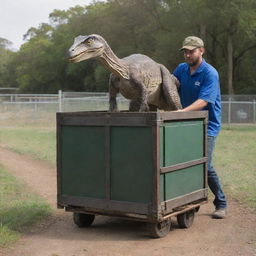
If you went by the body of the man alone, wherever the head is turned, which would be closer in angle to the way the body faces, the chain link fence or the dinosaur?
the dinosaur

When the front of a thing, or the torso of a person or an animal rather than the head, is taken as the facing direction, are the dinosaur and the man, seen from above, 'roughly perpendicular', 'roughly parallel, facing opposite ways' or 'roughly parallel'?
roughly parallel

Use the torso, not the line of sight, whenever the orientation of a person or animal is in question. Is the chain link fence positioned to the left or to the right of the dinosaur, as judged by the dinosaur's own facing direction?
on its right

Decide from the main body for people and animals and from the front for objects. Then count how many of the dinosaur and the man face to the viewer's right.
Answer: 0

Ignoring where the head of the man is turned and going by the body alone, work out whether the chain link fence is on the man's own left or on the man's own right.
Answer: on the man's own right

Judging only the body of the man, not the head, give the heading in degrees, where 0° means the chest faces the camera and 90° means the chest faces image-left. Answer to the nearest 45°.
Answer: approximately 45°

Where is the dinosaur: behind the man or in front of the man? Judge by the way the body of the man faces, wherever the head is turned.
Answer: in front

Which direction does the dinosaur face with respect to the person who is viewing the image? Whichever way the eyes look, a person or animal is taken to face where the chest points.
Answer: facing the viewer and to the left of the viewer

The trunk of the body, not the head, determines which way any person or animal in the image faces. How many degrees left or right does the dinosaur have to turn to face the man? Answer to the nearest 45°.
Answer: approximately 180°

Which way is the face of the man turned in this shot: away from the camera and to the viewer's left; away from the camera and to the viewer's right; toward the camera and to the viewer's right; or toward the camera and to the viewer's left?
toward the camera and to the viewer's left

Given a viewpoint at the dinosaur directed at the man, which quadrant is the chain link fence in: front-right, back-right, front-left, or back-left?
front-left
